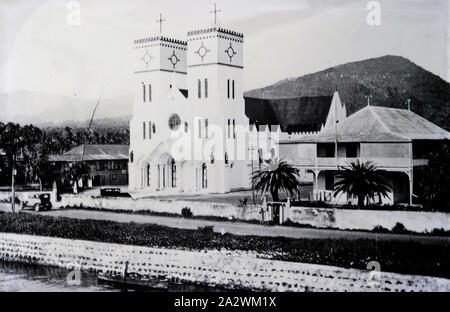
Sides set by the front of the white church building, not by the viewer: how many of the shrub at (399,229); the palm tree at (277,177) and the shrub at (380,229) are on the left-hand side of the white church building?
3

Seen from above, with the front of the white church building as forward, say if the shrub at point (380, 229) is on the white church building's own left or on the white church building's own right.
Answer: on the white church building's own left

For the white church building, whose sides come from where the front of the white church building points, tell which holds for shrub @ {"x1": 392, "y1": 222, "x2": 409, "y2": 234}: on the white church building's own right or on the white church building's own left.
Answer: on the white church building's own left

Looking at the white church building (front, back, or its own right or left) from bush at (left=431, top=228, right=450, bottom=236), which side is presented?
left

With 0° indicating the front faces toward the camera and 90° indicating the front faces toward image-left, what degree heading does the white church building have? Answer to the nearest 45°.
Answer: approximately 45°

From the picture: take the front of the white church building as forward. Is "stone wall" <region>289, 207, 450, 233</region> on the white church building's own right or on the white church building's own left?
on the white church building's own left

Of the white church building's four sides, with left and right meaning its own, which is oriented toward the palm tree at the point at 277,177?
left
